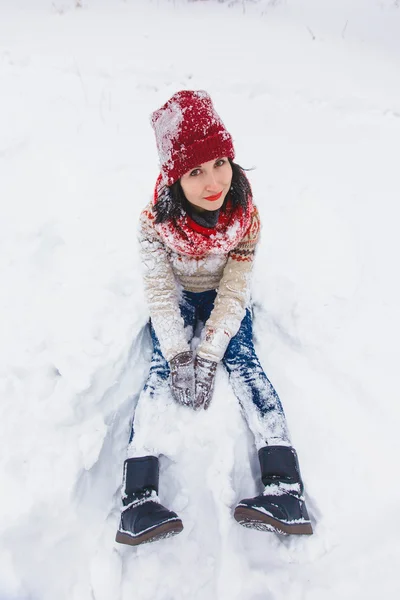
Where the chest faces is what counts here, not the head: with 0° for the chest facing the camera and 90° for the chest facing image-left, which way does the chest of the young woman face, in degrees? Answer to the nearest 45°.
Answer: approximately 0°
